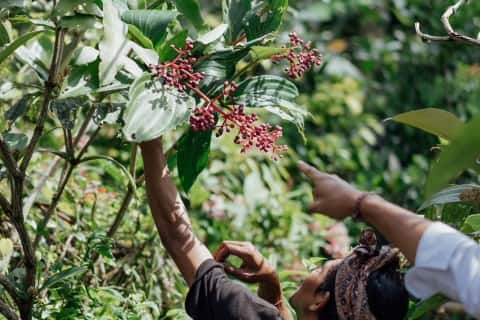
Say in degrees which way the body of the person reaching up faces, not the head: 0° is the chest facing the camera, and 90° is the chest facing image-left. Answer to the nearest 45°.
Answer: approximately 135°

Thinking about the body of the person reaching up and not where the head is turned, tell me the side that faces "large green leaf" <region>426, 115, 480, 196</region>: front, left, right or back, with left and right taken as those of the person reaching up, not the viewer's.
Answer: back
